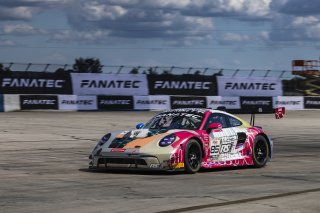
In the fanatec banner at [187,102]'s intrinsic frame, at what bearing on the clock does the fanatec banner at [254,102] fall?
the fanatec banner at [254,102] is roughly at 8 o'clock from the fanatec banner at [187,102].

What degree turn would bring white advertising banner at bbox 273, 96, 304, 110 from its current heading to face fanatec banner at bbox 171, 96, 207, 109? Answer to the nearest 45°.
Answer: approximately 45° to its right

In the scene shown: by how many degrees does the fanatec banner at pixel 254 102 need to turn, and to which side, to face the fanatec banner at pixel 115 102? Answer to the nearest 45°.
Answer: approximately 45° to its right

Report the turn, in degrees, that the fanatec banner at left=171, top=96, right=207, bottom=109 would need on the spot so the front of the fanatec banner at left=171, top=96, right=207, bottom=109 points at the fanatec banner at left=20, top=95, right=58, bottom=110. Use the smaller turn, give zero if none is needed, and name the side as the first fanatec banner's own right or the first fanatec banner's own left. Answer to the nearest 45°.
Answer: approximately 45° to the first fanatec banner's own right

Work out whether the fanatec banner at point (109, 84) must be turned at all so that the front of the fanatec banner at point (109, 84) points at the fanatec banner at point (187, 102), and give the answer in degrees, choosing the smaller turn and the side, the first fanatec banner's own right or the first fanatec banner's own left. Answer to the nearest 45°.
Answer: approximately 90° to the first fanatec banner's own left

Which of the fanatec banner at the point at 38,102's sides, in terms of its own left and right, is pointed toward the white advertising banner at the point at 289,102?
left

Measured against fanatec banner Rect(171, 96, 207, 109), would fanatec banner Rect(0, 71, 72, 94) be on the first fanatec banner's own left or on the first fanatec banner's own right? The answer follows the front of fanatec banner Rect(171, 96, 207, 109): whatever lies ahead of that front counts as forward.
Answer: on the first fanatec banner's own right
